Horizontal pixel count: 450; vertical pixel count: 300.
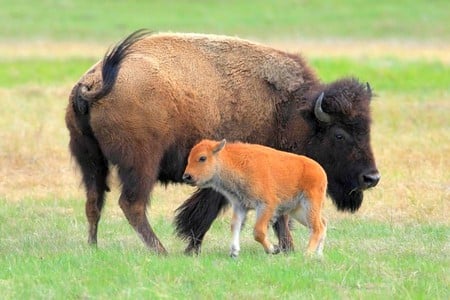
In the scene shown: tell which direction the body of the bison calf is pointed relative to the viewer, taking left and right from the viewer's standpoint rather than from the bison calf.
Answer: facing to the left of the viewer
